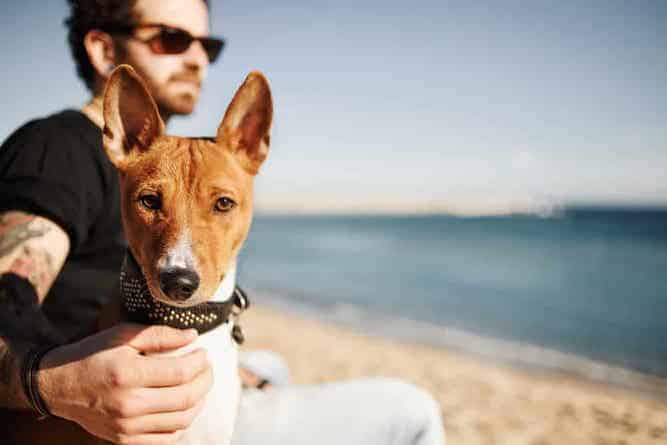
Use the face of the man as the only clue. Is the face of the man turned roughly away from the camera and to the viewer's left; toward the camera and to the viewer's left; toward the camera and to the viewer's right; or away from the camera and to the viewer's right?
toward the camera and to the viewer's right

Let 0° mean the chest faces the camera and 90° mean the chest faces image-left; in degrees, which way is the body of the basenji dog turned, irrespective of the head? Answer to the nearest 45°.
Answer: approximately 0°
